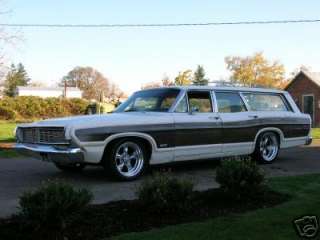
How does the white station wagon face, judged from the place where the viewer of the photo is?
facing the viewer and to the left of the viewer

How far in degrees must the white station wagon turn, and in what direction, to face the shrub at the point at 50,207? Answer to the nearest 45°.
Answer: approximately 45° to its left

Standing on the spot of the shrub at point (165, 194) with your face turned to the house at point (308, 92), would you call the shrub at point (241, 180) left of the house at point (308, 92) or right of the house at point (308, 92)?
right

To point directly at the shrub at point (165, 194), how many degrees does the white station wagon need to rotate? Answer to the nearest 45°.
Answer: approximately 45° to its left

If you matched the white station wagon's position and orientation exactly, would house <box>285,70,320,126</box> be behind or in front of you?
behind

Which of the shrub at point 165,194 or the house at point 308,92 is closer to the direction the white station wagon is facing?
the shrub

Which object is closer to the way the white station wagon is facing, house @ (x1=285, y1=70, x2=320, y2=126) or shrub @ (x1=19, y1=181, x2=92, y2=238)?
the shrub

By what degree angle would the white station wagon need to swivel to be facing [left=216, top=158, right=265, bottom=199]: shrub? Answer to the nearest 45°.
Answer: approximately 45° to its left
